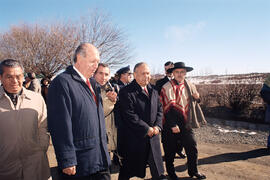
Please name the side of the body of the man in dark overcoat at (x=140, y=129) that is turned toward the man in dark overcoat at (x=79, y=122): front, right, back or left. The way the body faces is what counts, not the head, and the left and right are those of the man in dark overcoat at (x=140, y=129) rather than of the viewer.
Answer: right

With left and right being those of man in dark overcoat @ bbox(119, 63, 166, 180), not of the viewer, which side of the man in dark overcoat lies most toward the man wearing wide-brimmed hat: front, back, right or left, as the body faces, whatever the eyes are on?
left

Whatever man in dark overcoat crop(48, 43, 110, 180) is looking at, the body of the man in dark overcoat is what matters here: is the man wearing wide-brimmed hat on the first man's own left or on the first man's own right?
on the first man's own left

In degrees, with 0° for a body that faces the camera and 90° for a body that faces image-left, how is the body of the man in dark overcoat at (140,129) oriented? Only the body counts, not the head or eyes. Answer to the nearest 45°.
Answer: approximately 315°

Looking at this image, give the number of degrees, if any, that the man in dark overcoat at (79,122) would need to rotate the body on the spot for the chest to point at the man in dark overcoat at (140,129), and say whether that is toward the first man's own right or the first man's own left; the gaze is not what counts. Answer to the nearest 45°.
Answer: approximately 90° to the first man's own left
